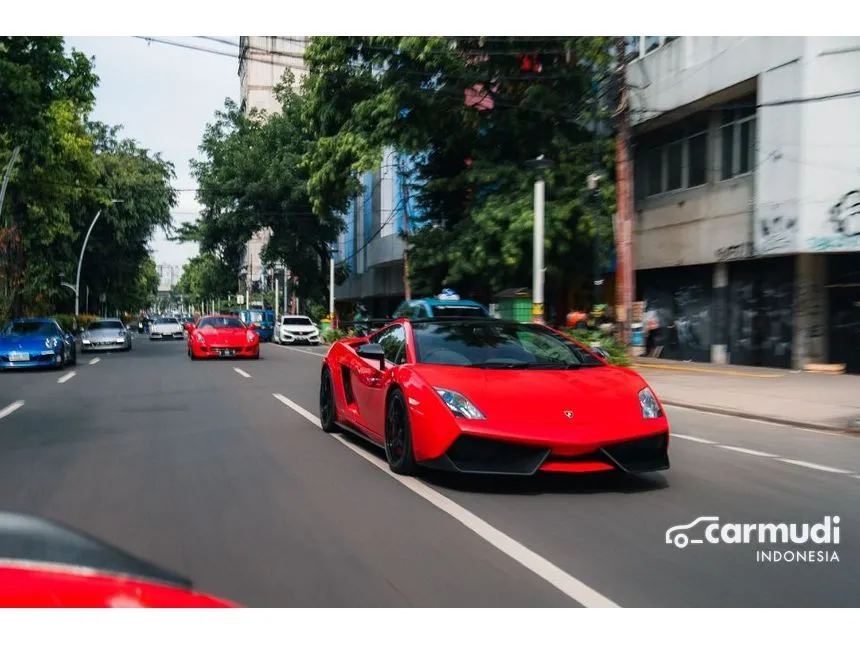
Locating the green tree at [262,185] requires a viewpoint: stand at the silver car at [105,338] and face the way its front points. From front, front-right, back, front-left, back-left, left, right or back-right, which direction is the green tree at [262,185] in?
back-left

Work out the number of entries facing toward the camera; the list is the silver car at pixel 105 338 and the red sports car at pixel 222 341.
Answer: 2

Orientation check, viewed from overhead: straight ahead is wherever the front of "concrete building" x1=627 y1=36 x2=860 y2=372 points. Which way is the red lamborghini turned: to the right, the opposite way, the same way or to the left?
to the left

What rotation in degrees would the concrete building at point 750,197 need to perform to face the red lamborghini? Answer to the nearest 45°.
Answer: approximately 45° to its left

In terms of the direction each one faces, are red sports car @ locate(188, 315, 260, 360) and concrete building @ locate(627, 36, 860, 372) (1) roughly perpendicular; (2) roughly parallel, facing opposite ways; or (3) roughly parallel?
roughly perpendicular

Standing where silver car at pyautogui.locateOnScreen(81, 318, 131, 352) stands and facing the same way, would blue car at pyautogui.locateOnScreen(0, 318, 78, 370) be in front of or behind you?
in front

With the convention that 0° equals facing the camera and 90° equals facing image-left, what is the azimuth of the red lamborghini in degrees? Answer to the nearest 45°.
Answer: approximately 315°

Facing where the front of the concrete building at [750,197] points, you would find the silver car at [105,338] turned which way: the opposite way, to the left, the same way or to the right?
to the left

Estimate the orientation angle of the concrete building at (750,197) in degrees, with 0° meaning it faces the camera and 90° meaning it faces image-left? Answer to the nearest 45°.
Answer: approximately 45°

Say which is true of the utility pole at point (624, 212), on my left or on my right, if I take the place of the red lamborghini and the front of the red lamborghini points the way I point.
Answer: on my left
